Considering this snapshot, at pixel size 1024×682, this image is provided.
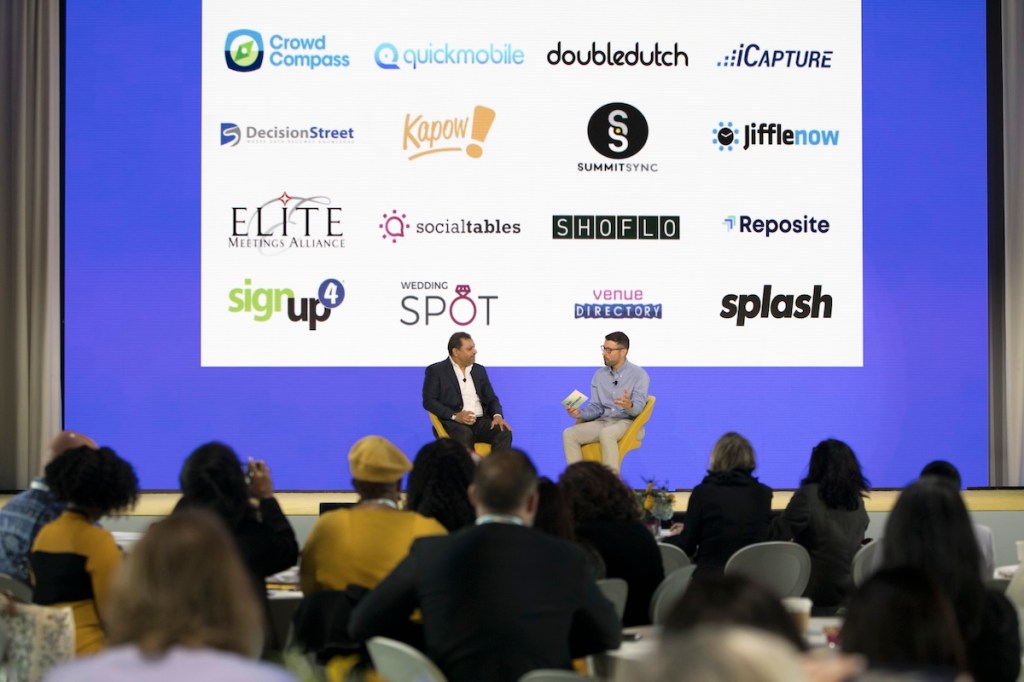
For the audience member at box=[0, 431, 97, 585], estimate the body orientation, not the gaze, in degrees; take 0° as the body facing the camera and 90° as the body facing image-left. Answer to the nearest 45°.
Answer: approximately 225°

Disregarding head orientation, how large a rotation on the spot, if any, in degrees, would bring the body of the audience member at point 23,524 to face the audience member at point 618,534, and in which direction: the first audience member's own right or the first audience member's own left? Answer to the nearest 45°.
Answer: approximately 45° to the first audience member's own right

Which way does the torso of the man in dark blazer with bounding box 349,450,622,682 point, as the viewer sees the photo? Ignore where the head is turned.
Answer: away from the camera

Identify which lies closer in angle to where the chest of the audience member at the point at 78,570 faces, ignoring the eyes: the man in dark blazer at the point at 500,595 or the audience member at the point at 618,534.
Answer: the audience member

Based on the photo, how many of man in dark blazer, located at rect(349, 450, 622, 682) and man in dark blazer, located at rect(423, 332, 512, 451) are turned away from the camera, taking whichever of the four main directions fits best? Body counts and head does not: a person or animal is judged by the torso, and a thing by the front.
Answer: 1

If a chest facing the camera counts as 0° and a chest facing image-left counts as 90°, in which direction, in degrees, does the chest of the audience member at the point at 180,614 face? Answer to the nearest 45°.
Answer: approximately 180°

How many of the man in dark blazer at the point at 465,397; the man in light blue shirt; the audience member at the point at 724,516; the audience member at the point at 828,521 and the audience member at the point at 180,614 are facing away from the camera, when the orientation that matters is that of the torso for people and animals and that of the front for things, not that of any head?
3

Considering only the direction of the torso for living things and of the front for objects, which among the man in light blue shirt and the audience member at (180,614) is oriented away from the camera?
the audience member
